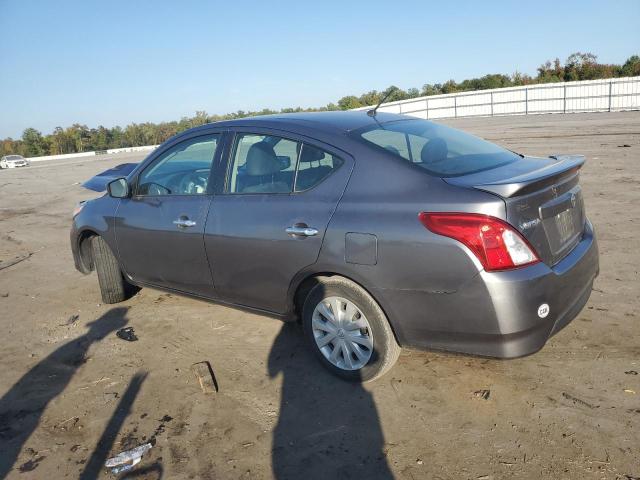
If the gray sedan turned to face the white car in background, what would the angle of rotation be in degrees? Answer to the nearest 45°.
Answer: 0° — it already faces it

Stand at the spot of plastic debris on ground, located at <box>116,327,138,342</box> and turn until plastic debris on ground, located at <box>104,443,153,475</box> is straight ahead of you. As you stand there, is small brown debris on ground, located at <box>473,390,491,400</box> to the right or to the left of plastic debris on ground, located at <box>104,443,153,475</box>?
left

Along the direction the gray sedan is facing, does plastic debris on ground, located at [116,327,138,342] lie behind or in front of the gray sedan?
in front

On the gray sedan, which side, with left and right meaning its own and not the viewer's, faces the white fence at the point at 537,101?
right

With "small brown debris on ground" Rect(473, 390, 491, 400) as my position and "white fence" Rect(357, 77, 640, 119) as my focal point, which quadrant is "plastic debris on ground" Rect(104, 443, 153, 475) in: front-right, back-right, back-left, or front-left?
back-left

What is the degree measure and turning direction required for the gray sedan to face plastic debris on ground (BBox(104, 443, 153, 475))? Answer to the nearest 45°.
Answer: approximately 90° to its left

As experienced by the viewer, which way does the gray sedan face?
facing away from the viewer and to the left of the viewer
